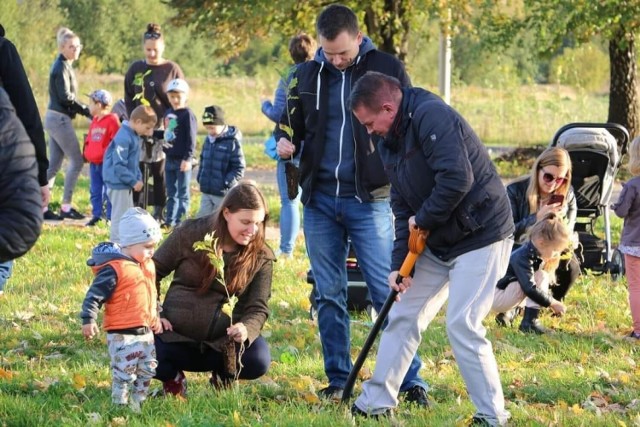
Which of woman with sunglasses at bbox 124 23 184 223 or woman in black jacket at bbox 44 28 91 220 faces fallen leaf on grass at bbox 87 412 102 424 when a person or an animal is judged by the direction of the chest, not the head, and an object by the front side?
the woman with sunglasses

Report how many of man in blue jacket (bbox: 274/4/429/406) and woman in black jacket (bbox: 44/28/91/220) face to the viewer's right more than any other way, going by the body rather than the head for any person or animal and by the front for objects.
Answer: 1

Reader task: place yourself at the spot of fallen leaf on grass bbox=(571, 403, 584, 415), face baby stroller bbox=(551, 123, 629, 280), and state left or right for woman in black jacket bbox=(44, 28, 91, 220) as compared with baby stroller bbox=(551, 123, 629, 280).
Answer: left

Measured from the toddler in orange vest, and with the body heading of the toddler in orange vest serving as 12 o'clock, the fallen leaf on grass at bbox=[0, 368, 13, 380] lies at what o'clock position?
The fallen leaf on grass is roughly at 6 o'clock from the toddler in orange vest.

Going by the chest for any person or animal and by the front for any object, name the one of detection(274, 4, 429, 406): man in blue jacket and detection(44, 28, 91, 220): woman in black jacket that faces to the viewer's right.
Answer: the woman in black jacket

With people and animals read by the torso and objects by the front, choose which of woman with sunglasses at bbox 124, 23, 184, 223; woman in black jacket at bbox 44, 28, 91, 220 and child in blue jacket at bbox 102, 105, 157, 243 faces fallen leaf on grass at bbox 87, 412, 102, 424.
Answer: the woman with sunglasses

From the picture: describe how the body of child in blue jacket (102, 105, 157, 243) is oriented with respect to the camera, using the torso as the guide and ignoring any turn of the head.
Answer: to the viewer's right

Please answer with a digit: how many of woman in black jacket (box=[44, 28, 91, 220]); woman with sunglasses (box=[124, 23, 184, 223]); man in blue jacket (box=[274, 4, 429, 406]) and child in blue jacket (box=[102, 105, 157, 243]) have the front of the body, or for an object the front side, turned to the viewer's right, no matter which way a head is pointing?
2

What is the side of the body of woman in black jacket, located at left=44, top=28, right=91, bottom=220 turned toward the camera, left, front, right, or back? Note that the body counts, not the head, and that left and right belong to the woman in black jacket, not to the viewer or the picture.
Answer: right

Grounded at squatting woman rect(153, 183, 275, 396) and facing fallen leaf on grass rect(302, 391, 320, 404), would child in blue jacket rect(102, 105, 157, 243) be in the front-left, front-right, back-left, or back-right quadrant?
back-left
